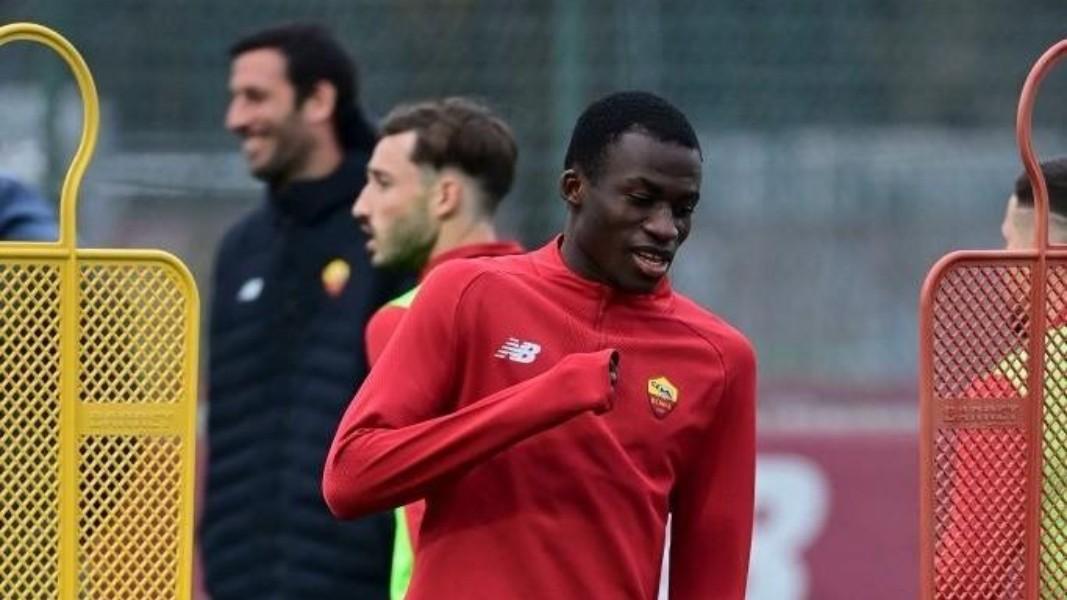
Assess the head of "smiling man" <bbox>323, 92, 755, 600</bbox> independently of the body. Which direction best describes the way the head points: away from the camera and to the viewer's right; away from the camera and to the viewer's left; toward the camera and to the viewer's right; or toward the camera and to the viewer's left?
toward the camera and to the viewer's right

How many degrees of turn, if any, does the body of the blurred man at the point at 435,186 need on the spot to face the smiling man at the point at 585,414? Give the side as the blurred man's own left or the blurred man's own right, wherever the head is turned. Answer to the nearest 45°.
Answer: approximately 90° to the blurred man's own left

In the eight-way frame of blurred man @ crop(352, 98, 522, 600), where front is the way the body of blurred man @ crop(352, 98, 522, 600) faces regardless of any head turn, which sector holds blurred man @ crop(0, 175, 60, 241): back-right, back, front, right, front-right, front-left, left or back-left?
front

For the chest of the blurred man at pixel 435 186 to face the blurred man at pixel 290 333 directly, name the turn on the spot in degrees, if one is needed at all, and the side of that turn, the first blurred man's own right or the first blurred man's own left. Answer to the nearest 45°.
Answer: approximately 45° to the first blurred man's own right

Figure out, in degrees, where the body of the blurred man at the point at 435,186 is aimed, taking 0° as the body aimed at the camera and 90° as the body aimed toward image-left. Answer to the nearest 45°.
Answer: approximately 90°

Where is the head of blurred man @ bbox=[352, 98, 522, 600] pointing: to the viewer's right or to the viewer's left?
to the viewer's left

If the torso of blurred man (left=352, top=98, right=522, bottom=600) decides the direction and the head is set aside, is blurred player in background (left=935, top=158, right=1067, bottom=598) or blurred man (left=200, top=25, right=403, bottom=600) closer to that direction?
the blurred man

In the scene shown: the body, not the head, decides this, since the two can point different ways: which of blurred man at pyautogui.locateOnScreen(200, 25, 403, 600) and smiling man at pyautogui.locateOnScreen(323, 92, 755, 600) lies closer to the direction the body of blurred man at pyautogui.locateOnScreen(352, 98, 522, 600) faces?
the blurred man

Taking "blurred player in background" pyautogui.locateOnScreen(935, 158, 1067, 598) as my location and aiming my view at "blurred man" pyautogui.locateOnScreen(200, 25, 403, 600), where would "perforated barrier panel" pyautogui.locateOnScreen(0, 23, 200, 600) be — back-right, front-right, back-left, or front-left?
front-left
